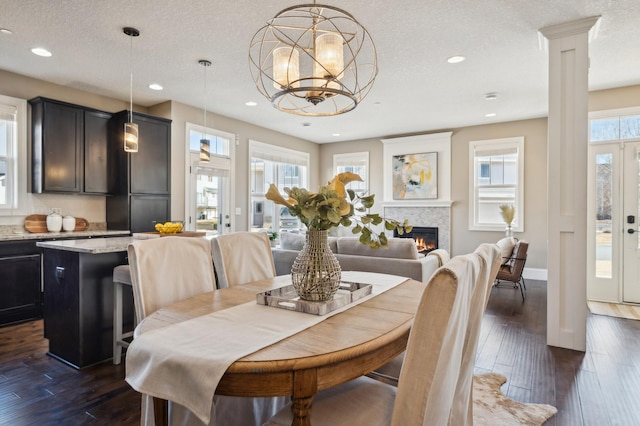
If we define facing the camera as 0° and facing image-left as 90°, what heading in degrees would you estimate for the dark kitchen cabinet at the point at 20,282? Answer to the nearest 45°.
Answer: approximately 315°

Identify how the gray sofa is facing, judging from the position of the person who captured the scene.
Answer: facing away from the viewer

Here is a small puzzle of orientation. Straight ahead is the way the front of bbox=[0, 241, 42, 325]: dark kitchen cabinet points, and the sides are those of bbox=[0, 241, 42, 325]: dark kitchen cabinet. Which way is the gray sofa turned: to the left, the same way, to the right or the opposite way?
to the left

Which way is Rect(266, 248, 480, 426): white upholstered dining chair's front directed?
to the viewer's left

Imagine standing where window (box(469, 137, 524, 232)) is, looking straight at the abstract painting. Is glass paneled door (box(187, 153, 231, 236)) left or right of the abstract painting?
left

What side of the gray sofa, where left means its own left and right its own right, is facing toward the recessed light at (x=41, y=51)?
left

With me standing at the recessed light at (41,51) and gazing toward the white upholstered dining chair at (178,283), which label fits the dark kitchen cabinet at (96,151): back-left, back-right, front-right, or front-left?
back-left

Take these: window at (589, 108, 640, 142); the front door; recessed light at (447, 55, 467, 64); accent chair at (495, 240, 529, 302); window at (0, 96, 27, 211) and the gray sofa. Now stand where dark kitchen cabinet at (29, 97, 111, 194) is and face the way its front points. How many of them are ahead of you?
5

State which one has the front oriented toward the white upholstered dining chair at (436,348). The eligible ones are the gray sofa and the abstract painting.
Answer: the abstract painting

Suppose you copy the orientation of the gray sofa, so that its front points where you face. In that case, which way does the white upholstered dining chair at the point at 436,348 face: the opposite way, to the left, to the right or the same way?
to the left
